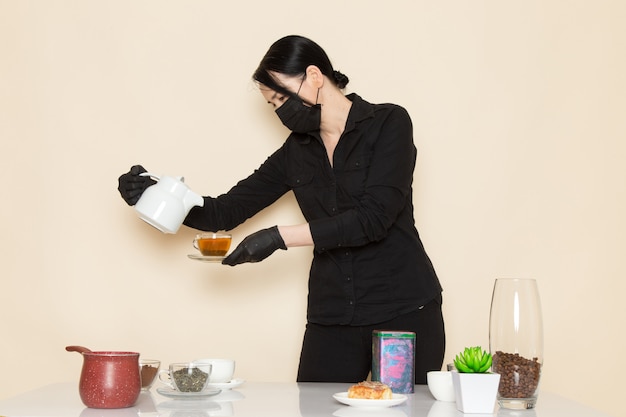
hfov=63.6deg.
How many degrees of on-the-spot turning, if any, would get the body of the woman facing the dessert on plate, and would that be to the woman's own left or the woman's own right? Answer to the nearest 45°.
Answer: approximately 45° to the woman's own left

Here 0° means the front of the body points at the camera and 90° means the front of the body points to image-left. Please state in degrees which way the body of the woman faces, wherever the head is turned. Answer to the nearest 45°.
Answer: approximately 45°

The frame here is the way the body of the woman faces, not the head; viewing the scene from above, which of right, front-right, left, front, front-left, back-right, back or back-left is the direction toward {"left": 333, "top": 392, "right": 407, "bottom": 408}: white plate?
front-left

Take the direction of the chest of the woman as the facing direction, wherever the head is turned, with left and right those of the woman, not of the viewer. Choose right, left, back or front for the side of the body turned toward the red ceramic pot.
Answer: front

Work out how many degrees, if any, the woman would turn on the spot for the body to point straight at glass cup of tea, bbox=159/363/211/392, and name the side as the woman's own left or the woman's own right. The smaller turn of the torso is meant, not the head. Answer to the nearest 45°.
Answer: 0° — they already face it

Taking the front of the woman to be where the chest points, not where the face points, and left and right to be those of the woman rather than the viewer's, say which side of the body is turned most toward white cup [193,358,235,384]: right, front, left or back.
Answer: front

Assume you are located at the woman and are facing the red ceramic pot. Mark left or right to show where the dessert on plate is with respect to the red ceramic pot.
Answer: left

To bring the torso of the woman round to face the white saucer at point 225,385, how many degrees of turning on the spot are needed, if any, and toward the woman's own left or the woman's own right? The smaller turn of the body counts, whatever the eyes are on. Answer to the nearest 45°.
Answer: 0° — they already face it

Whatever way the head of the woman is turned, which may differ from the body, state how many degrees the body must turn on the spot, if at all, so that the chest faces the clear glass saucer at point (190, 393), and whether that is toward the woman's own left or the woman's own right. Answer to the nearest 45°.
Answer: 0° — they already face it

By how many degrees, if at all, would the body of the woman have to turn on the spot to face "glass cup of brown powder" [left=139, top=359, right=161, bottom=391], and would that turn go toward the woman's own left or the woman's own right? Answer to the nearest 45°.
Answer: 0° — they already face it
